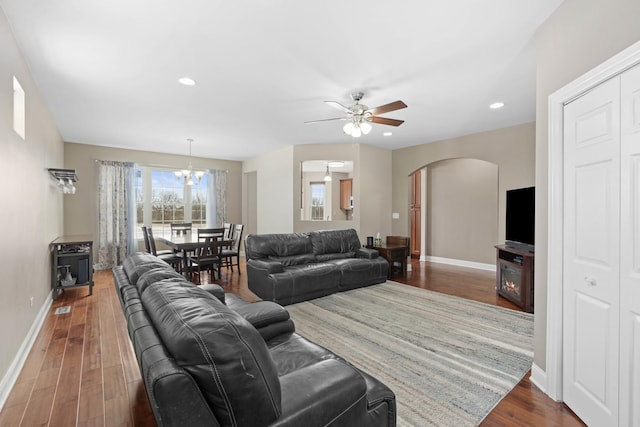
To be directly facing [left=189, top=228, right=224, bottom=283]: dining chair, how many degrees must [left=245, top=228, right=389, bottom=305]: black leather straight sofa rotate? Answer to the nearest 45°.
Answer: approximately 135° to its right

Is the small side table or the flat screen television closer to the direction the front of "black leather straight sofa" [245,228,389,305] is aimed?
the flat screen television

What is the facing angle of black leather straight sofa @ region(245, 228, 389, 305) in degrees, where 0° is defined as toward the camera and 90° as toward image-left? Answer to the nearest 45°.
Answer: approximately 315°

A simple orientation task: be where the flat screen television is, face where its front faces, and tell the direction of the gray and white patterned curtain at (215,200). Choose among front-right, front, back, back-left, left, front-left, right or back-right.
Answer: front-right

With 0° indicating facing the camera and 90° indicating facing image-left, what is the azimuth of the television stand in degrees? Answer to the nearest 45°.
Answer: approximately 45°

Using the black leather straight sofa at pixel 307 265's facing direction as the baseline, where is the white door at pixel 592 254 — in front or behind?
in front

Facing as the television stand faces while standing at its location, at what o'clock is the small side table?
The small side table is roughly at 2 o'clock from the television stand.

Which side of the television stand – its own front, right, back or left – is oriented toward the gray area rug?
front

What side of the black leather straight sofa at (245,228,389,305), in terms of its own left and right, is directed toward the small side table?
left

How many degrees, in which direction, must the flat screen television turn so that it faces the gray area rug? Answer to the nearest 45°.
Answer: approximately 45° to its left

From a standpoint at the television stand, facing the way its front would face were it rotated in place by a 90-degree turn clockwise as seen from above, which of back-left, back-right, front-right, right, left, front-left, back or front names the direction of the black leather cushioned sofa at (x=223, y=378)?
back-left
